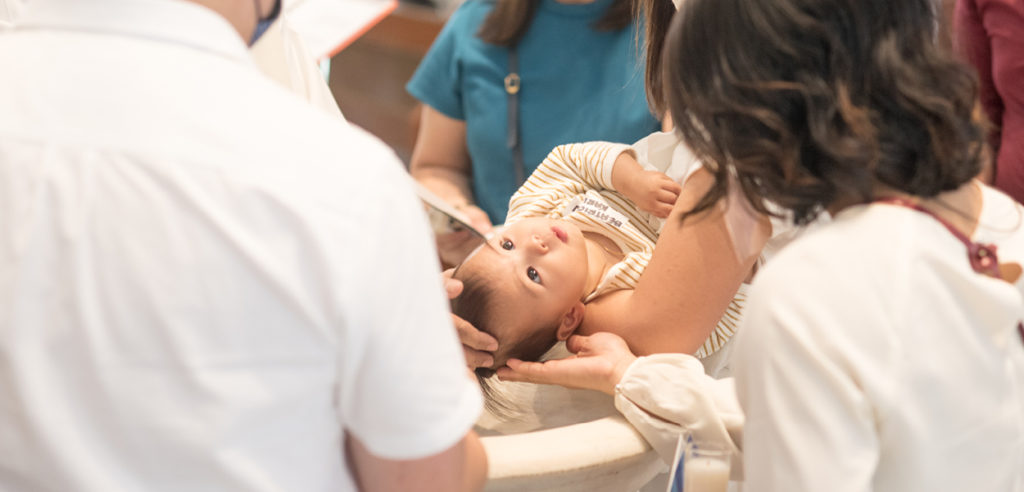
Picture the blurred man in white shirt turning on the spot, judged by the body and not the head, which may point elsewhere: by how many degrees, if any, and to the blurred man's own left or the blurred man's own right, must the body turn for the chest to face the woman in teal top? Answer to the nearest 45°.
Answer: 0° — they already face them

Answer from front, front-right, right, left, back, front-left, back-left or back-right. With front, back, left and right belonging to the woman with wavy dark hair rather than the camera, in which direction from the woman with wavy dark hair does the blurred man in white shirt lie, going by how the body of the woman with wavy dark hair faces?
left

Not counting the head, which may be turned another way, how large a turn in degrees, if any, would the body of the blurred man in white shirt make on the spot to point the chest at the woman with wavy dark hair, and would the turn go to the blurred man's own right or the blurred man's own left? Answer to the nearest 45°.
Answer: approximately 45° to the blurred man's own right

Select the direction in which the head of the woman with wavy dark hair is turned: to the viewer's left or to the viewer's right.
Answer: to the viewer's left

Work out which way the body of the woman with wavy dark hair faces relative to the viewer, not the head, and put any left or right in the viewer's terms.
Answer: facing away from the viewer and to the left of the viewer

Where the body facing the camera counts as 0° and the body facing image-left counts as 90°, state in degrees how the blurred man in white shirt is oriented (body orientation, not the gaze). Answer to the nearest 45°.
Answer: approximately 225°

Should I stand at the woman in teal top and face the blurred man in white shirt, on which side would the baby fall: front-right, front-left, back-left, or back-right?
front-left

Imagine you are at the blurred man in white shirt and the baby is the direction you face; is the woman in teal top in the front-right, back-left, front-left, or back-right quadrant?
front-left

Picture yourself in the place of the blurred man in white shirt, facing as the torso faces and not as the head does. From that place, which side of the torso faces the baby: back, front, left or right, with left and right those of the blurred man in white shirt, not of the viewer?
front

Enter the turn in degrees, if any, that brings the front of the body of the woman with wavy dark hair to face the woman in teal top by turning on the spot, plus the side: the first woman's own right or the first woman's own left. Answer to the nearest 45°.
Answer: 0° — they already face them

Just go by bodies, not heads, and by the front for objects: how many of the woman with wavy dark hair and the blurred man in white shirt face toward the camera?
0
